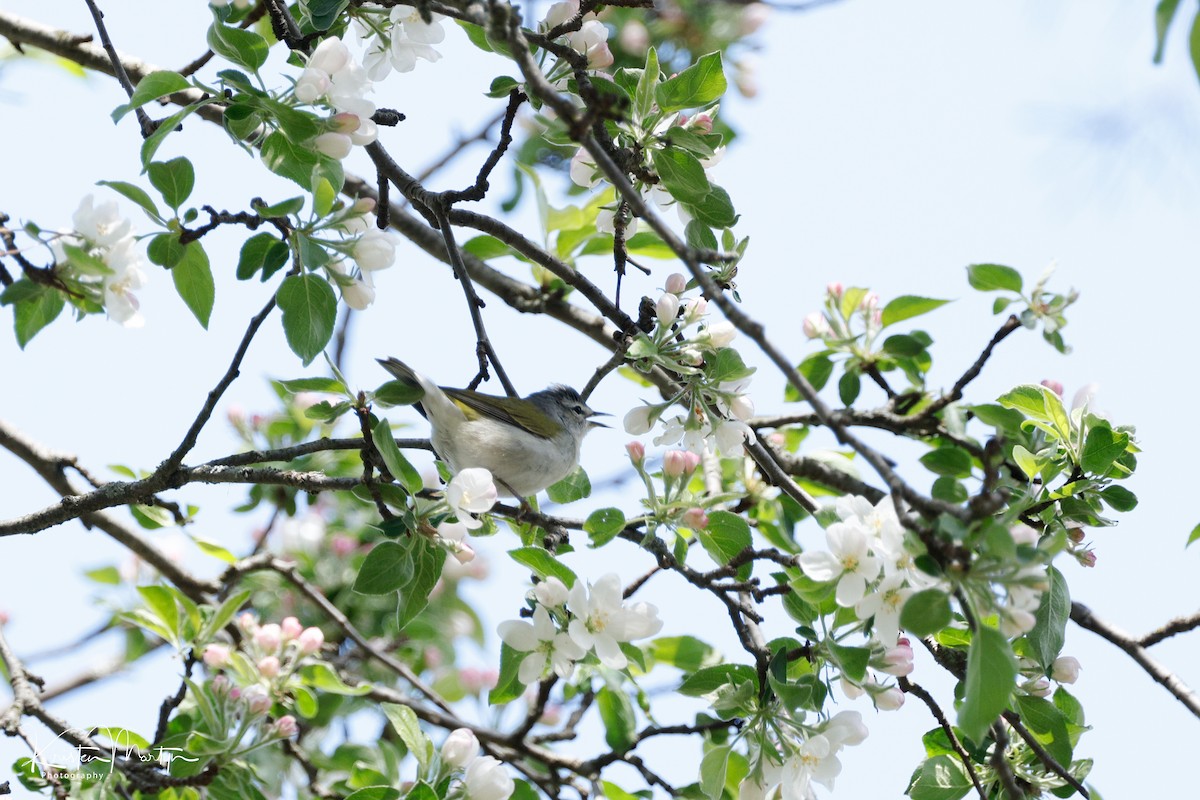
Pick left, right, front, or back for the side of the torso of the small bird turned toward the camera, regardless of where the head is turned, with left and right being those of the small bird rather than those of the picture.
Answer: right
